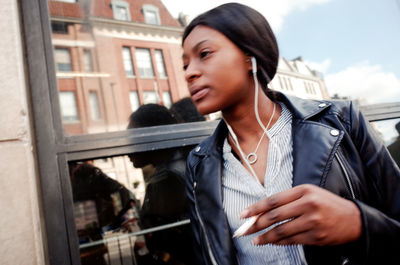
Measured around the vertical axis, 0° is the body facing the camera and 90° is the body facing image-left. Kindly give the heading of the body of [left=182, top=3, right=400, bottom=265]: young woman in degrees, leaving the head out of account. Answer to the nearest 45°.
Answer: approximately 45°
